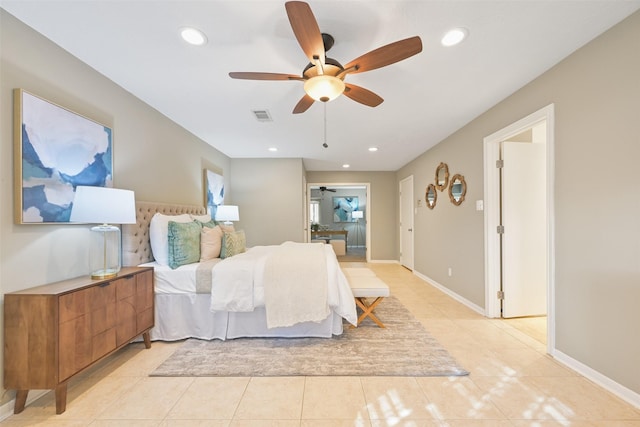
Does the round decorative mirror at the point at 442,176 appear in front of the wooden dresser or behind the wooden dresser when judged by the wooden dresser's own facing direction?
in front

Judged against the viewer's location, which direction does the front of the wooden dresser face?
facing the viewer and to the right of the viewer

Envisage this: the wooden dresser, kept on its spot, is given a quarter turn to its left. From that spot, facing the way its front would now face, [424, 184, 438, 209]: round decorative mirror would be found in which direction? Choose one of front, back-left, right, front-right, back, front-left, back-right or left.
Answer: front-right

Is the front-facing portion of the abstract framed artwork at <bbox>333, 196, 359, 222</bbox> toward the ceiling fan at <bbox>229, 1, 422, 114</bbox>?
yes

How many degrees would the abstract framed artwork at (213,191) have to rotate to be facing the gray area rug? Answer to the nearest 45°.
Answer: approximately 45° to its right

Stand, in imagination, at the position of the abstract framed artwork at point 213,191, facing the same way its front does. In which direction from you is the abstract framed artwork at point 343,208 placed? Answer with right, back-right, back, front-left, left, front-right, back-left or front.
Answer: left

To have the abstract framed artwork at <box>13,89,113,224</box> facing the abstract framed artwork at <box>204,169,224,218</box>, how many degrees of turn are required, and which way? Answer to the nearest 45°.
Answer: approximately 90° to its left

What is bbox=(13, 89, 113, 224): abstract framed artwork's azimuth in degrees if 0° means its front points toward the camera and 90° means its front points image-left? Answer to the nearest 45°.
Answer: approximately 315°

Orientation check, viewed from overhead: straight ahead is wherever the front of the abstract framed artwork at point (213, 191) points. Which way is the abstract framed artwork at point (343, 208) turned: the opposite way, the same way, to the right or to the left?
to the right

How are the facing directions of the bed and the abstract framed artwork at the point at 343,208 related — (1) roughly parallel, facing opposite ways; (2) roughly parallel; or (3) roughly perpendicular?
roughly perpendicular

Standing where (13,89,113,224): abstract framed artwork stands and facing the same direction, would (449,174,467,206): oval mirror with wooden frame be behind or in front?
in front

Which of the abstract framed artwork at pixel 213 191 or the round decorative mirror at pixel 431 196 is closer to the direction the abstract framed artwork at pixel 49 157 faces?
the round decorative mirror

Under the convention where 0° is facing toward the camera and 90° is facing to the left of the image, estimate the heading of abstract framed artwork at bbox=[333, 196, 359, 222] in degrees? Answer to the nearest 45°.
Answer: approximately 0°

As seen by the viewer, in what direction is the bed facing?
to the viewer's right

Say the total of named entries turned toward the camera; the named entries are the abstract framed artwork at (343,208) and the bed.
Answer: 1

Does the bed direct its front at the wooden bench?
yes

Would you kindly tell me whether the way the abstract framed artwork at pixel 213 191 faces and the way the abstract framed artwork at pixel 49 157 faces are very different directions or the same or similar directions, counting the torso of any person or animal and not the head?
same or similar directions

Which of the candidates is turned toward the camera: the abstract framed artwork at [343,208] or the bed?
the abstract framed artwork
